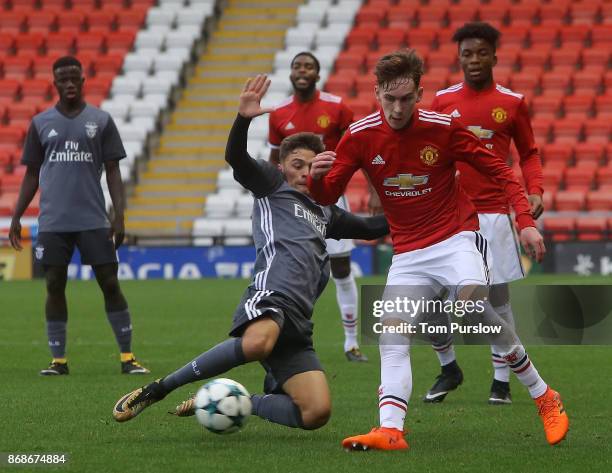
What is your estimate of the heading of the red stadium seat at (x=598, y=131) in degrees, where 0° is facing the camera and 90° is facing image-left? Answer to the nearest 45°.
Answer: approximately 0°

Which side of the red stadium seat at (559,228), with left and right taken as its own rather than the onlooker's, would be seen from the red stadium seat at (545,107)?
back

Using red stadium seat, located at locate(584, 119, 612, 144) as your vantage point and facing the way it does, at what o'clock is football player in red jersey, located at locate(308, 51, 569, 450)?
The football player in red jersey is roughly at 12 o'clock from the red stadium seat.

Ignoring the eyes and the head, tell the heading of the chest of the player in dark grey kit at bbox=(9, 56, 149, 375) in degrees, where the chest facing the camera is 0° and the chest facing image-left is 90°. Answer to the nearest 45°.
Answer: approximately 0°

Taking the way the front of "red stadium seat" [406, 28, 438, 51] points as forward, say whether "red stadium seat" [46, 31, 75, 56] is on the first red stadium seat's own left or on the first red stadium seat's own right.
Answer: on the first red stadium seat's own right

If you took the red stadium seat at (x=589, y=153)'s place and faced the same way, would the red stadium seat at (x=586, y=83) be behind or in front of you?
behind

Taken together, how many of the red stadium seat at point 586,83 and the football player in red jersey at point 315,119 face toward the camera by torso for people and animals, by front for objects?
2

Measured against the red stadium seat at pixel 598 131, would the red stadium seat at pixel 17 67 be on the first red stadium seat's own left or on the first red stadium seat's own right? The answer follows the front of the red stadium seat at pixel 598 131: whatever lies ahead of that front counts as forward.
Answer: on the first red stadium seat's own right

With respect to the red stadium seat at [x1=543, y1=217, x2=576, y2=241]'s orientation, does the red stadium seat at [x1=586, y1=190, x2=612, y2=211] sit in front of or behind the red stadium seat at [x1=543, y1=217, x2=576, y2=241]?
behind
